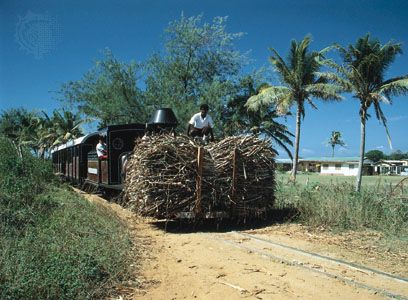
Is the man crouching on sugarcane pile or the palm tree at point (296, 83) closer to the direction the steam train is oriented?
the man crouching on sugarcane pile

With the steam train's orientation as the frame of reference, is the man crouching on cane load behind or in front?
in front

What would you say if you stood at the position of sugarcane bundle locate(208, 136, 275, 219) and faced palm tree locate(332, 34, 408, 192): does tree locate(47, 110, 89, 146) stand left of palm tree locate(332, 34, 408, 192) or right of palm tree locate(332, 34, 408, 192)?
left

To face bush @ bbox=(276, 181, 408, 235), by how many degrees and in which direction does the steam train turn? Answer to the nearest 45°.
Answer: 0° — it already faces it

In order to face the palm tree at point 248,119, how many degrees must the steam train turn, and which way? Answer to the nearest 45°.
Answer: approximately 90° to its left

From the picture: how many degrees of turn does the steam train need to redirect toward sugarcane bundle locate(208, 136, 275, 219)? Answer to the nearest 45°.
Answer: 0° — it already faces it

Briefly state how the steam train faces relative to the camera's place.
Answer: facing the viewer and to the right of the viewer

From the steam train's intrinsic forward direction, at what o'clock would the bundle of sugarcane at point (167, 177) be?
The bundle of sugarcane is roughly at 1 o'clock from the steam train.

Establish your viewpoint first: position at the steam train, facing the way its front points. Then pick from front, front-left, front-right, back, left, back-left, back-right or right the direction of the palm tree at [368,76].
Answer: left

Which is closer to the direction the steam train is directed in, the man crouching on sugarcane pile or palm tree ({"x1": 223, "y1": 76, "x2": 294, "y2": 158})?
the man crouching on sugarcane pile

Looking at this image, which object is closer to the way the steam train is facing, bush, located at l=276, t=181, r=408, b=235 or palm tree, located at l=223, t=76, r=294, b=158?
the bush

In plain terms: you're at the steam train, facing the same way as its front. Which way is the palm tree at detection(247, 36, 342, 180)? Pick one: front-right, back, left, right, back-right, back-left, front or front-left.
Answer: left
